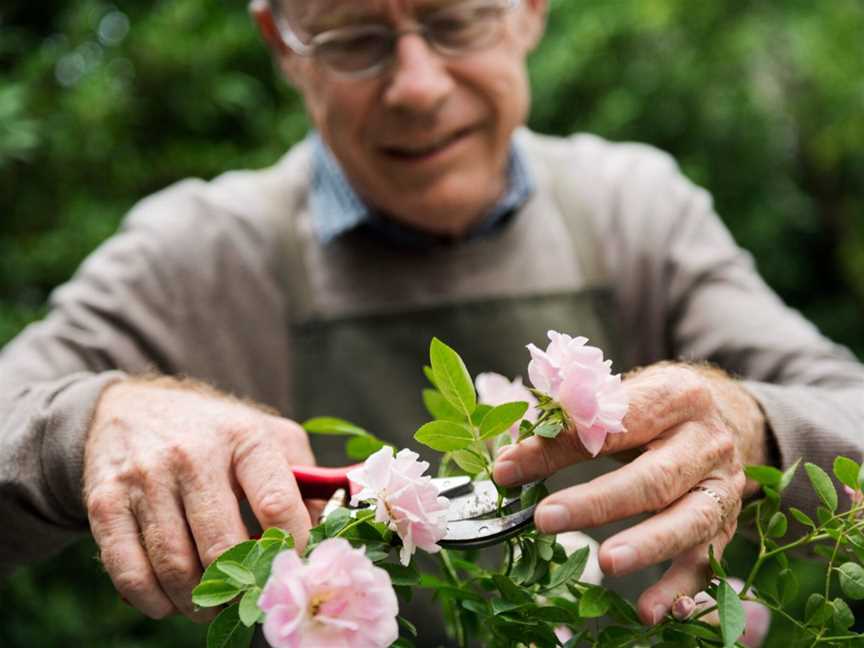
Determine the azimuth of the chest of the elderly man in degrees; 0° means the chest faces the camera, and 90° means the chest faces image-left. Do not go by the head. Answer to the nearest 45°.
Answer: approximately 0°

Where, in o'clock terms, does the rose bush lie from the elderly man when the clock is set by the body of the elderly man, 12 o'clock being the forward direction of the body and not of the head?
The rose bush is roughly at 12 o'clock from the elderly man.
